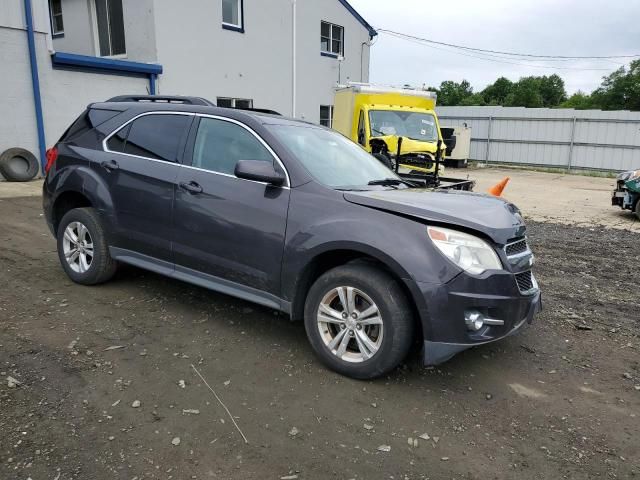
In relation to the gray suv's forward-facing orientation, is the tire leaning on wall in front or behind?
behind

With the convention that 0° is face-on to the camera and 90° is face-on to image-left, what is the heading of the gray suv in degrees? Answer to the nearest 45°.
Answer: approximately 315°

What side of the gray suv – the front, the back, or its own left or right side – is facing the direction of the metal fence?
left

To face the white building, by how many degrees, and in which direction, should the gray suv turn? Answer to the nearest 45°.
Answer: approximately 135° to its left

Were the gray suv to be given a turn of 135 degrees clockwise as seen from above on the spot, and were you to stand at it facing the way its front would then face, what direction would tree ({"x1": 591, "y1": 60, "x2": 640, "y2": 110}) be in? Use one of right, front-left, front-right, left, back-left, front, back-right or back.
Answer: back-right
